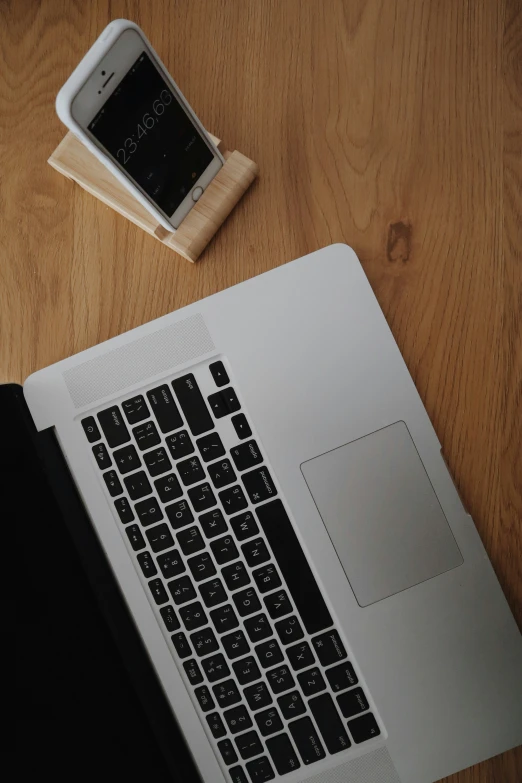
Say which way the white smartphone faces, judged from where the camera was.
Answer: facing the viewer and to the right of the viewer
